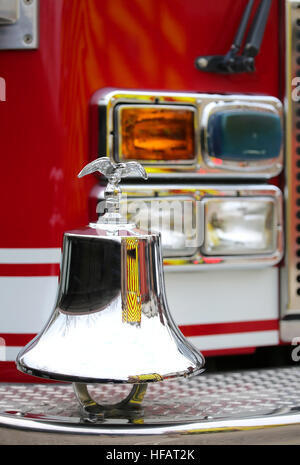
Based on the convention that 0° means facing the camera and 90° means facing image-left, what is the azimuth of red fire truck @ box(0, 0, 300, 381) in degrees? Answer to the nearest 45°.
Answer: approximately 0°
